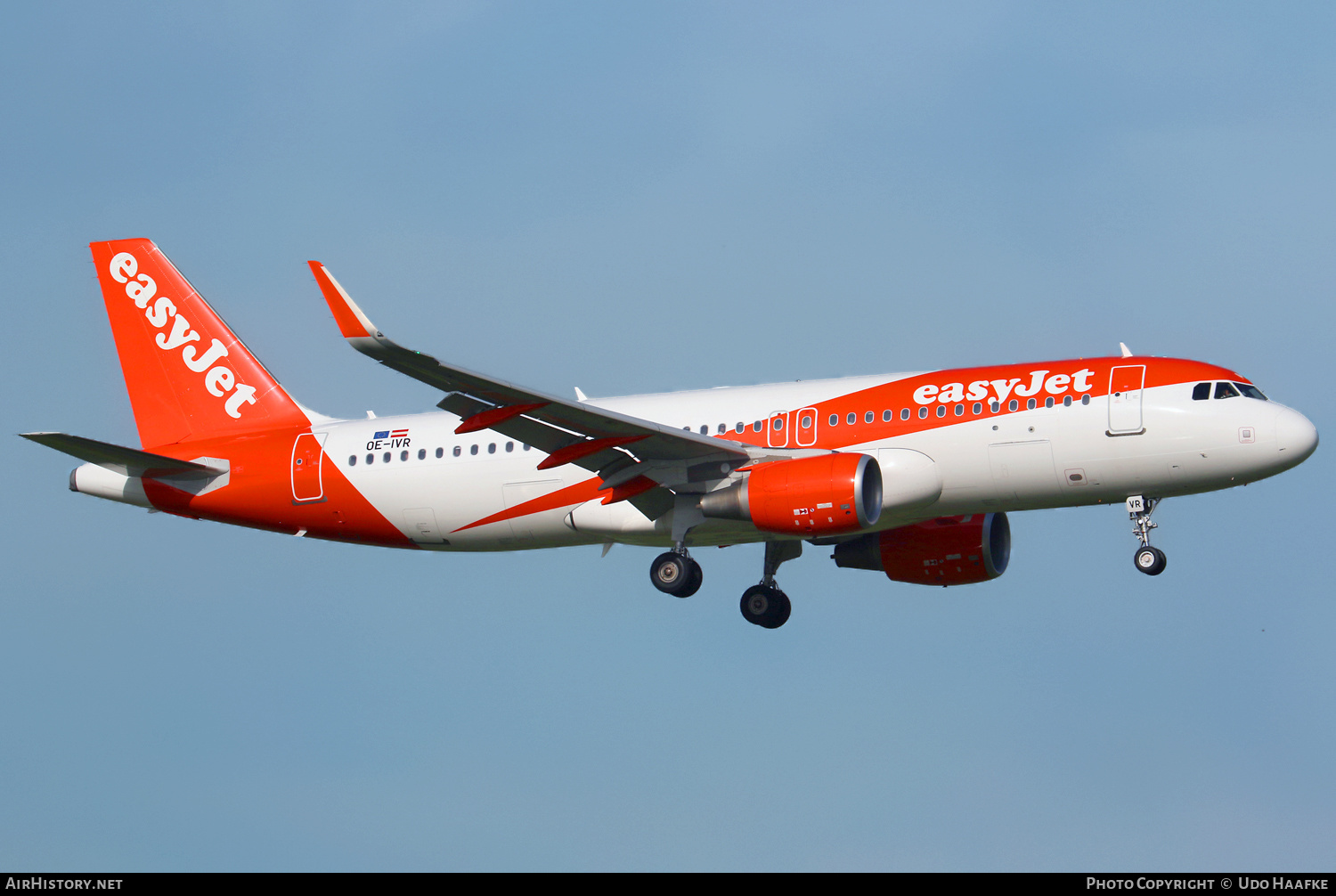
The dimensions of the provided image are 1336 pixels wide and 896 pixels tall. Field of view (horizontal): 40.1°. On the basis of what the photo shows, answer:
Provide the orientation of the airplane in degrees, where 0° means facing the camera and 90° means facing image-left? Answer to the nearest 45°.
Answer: approximately 270°
